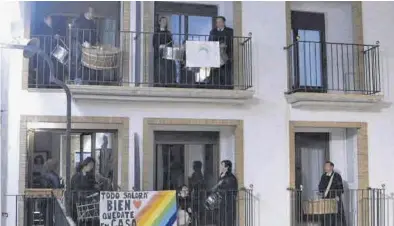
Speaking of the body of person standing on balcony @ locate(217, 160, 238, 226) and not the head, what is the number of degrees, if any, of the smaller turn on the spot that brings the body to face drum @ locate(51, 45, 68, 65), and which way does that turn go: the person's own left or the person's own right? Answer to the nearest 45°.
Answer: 0° — they already face it

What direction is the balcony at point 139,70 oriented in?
toward the camera

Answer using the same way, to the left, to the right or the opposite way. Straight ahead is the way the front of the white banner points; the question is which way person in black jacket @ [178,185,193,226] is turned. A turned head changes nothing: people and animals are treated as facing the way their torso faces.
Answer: the same way

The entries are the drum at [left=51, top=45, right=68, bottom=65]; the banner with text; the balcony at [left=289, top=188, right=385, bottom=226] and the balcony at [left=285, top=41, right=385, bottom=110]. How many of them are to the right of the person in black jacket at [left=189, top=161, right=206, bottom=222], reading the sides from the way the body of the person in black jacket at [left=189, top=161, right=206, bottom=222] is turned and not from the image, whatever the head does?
2

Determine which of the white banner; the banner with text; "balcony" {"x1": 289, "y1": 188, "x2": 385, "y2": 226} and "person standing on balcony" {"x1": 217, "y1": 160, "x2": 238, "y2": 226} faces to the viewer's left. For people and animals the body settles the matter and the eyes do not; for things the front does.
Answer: the person standing on balcony

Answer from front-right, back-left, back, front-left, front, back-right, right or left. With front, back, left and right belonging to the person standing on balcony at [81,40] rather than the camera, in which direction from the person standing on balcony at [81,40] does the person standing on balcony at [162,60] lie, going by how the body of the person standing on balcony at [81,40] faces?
front-left

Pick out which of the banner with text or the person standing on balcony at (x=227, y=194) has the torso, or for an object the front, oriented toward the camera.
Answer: the banner with text

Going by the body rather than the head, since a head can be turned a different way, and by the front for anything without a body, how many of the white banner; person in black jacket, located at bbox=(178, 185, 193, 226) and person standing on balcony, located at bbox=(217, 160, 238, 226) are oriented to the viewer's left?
1

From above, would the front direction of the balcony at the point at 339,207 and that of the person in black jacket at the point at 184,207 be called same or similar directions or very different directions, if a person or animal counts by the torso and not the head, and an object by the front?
same or similar directions

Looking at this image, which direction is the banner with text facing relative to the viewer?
toward the camera
